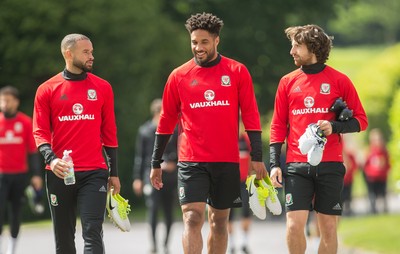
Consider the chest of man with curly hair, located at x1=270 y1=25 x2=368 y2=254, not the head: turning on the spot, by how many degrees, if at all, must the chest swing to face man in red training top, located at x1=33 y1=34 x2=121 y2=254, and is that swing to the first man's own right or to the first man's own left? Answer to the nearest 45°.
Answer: approximately 90° to the first man's own right

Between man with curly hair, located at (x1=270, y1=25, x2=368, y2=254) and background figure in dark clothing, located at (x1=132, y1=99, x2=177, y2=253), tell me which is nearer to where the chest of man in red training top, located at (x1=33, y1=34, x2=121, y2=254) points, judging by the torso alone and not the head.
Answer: the man with curly hair

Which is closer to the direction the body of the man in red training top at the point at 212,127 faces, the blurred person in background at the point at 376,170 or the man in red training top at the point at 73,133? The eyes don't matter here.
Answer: the man in red training top

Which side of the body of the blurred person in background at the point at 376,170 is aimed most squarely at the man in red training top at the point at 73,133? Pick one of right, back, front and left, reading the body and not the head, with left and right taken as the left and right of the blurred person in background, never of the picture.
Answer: front

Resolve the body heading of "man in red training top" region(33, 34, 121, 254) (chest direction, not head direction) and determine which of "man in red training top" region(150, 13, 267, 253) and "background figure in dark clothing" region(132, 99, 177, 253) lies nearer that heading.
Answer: the man in red training top

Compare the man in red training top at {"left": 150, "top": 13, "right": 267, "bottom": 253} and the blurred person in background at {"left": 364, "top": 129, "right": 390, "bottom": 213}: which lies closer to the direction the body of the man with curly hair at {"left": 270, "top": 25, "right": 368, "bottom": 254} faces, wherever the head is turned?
the man in red training top

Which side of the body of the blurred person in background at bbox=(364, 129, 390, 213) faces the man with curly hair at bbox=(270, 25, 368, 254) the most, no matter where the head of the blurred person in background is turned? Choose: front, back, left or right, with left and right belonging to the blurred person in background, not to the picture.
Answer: front

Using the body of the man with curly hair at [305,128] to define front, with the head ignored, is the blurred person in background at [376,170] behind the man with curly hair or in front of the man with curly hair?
behind

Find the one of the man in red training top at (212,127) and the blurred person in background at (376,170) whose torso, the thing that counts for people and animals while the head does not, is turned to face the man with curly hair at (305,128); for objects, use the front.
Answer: the blurred person in background

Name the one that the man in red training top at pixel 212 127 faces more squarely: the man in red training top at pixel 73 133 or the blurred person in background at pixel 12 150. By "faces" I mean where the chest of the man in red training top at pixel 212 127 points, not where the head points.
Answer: the man in red training top

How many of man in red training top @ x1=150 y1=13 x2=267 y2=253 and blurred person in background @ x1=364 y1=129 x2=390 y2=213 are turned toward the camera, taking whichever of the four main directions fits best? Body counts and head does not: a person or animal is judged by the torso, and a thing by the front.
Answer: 2

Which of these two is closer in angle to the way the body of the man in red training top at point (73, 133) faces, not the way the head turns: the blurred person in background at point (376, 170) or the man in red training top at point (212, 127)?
the man in red training top

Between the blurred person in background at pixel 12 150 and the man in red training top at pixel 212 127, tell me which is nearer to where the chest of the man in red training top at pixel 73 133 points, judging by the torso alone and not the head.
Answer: the man in red training top

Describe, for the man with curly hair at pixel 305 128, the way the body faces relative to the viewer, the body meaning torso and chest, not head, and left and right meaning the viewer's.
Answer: facing the viewer
